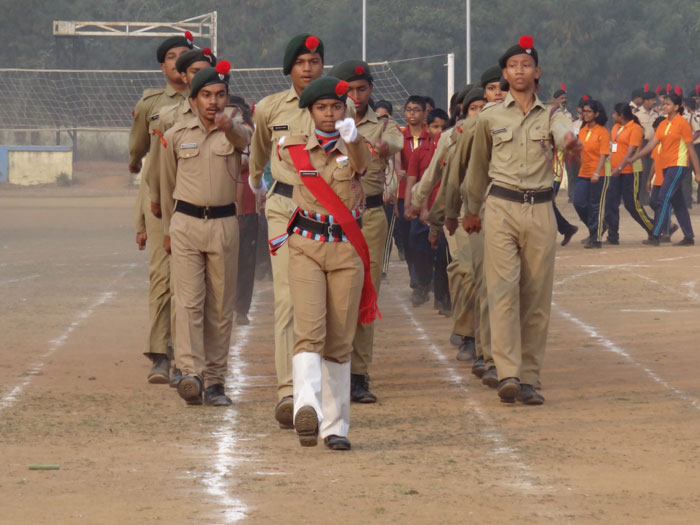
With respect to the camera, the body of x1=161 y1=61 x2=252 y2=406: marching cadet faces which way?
toward the camera

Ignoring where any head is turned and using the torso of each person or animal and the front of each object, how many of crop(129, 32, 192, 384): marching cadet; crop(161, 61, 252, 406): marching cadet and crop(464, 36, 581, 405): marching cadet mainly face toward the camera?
3

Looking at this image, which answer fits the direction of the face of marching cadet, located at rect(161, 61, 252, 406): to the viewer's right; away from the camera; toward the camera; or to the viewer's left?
toward the camera

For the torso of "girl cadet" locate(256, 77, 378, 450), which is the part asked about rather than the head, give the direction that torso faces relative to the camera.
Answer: toward the camera

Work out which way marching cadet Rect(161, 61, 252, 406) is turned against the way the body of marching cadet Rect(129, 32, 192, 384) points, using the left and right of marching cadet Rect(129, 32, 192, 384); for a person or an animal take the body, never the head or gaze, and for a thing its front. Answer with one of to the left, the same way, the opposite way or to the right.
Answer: the same way

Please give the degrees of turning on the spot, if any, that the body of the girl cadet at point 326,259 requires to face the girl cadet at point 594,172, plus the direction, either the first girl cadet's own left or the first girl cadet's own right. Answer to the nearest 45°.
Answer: approximately 180°

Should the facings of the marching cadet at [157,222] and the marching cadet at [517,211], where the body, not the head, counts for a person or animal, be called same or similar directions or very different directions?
same or similar directions

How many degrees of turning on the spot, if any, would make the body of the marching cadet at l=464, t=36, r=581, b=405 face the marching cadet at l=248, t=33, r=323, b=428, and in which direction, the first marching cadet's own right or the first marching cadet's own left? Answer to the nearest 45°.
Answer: approximately 45° to the first marching cadet's own right

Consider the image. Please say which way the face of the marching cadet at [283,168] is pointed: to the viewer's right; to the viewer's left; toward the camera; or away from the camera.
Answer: toward the camera

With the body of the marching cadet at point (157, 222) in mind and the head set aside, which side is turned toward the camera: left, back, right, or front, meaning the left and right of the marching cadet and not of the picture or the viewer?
front

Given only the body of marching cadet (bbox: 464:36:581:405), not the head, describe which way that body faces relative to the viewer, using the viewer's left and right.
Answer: facing the viewer

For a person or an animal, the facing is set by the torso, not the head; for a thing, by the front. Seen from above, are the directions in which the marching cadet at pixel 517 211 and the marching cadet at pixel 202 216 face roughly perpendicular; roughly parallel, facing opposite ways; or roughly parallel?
roughly parallel

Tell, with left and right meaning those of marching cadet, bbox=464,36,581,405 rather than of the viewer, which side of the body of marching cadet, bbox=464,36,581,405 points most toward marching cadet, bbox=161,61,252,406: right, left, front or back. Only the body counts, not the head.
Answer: right

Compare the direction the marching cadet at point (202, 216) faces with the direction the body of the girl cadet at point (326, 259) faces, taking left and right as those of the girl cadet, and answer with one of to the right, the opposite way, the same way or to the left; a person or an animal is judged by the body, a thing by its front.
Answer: the same way
